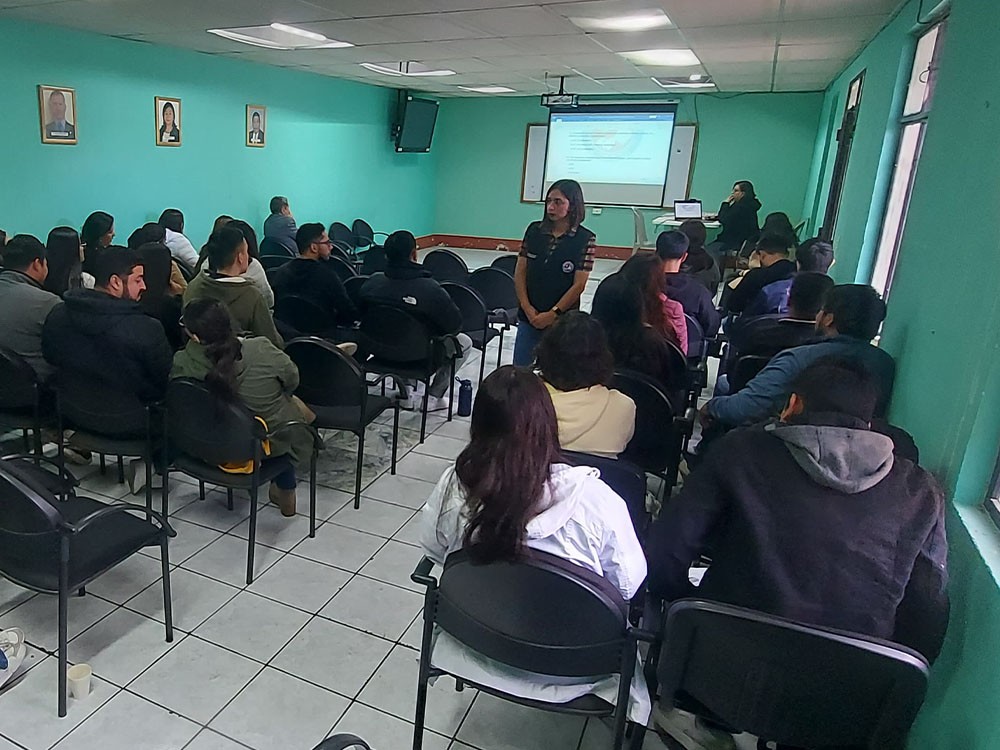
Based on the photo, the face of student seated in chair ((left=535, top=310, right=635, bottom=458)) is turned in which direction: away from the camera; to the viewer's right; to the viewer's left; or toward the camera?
away from the camera

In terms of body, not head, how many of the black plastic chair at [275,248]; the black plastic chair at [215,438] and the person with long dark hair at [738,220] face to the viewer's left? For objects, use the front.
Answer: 1

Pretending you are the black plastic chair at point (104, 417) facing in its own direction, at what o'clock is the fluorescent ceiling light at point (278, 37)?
The fluorescent ceiling light is roughly at 11 o'clock from the black plastic chair.

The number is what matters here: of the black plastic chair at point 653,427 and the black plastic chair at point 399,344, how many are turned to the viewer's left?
0

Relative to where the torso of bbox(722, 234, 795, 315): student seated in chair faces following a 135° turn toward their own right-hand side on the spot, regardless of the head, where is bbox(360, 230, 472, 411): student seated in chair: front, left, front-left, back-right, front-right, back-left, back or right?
back-right

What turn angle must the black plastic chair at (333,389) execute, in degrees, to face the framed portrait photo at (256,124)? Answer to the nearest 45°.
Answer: approximately 45° to its left

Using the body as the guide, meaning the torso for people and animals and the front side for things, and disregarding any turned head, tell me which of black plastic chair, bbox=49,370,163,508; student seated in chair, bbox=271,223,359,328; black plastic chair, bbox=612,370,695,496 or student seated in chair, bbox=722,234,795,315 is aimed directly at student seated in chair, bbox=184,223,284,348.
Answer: black plastic chair, bbox=49,370,163,508

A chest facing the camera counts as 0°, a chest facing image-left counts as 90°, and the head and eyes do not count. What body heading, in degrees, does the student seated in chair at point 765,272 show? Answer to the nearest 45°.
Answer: approximately 135°

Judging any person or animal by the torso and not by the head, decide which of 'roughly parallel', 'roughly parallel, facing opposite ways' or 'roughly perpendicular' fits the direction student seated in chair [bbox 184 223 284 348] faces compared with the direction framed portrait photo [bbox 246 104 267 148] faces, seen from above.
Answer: roughly perpendicular

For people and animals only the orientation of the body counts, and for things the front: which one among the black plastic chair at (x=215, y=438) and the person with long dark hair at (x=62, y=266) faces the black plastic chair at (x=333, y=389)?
the black plastic chair at (x=215, y=438)

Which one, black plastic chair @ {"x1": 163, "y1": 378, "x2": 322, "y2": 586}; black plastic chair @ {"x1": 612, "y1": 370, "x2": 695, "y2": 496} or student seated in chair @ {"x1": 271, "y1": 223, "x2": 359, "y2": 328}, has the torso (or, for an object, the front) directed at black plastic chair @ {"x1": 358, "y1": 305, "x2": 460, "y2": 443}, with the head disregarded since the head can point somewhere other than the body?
black plastic chair @ {"x1": 163, "y1": 378, "x2": 322, "y2": 586}

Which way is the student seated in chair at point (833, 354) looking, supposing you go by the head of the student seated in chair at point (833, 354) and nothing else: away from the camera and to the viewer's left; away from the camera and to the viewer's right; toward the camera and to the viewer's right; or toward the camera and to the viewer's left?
away from the camera and to the viewer's left

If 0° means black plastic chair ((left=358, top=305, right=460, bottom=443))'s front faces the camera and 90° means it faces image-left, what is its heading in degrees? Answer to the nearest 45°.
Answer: approximately 225°
